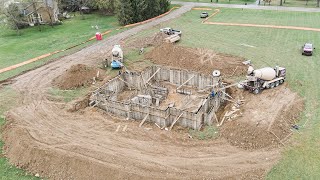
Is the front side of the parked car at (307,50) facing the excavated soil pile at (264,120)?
yes

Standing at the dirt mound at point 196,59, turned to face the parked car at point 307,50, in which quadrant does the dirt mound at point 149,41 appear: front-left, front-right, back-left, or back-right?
back-left

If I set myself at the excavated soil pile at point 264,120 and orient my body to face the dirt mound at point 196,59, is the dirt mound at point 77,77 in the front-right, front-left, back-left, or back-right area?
front-left

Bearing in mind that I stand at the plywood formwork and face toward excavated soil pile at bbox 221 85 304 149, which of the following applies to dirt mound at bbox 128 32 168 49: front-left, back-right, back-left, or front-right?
back-left

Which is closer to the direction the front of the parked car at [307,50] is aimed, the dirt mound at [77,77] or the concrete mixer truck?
the concrete mixer truck

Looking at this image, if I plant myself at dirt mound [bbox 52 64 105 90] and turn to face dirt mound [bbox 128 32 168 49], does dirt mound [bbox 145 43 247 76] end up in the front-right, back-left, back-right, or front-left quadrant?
front-right

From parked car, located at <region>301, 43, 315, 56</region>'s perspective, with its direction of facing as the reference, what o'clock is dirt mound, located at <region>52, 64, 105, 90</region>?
The dirt mound is roughly at 2 o'clock from the parked car.

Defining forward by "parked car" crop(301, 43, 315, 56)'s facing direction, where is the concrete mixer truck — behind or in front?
in front

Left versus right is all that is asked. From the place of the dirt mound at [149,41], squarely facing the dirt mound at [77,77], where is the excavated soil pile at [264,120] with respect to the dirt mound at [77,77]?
left

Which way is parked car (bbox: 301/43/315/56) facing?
toward the camera

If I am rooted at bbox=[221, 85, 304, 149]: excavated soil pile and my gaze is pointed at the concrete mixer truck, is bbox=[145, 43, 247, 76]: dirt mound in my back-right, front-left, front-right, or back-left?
front-left

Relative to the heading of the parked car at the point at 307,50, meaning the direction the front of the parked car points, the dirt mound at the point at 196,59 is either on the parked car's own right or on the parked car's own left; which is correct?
on the parked car's own right
